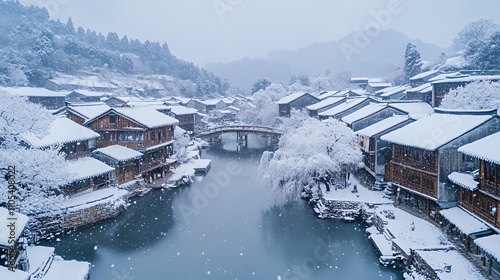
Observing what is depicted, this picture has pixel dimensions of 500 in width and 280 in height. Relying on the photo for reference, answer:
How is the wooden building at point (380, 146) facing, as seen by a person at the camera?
facing the viewer and to the left of the viewer

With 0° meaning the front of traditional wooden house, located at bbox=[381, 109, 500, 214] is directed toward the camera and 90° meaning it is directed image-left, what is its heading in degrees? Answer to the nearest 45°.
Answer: approximately 45°

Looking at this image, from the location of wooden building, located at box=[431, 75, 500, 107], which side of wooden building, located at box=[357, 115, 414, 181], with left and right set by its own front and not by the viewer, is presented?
back

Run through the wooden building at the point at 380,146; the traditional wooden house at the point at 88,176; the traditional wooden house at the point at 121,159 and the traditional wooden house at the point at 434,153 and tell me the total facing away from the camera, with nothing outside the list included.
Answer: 0

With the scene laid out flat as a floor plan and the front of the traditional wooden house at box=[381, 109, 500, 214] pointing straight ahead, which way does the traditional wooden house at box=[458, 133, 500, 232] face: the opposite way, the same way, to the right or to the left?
the same way

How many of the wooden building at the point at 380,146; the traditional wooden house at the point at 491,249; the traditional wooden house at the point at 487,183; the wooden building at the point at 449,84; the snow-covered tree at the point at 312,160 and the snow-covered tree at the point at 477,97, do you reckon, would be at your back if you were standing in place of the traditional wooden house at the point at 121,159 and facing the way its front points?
0

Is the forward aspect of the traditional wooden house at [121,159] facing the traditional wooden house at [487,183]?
yes

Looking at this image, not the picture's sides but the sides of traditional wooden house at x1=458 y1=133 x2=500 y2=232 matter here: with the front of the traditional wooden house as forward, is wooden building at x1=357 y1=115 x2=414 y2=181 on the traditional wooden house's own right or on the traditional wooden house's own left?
on the traditional wooden house's own right

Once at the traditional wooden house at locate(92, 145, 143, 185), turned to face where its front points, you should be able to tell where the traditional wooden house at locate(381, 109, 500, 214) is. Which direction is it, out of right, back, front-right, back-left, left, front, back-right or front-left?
front

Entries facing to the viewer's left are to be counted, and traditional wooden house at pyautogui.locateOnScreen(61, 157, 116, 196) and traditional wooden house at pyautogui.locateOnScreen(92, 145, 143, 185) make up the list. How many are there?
0

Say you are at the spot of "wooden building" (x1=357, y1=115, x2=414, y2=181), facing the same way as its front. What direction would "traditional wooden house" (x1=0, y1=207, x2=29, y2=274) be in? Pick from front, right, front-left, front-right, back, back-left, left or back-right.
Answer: front

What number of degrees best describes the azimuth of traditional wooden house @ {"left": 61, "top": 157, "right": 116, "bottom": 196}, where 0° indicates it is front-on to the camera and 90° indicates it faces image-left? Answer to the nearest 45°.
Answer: approximately 315°

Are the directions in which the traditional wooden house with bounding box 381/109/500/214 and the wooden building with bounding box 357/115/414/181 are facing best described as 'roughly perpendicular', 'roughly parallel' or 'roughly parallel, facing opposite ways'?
roughly parallel

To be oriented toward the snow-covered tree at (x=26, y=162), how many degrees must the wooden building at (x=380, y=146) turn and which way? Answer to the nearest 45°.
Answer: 0° — it already faces it

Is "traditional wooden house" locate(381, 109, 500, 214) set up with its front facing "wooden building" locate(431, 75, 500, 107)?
no

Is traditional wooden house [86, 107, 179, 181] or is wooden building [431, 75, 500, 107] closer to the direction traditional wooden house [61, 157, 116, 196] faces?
the wooden building

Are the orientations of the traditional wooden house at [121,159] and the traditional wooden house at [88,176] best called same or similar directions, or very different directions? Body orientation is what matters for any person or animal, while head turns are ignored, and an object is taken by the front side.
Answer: same or similar directions
